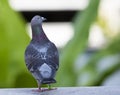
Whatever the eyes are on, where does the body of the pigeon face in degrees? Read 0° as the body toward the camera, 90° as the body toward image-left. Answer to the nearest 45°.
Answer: approximately 180°
